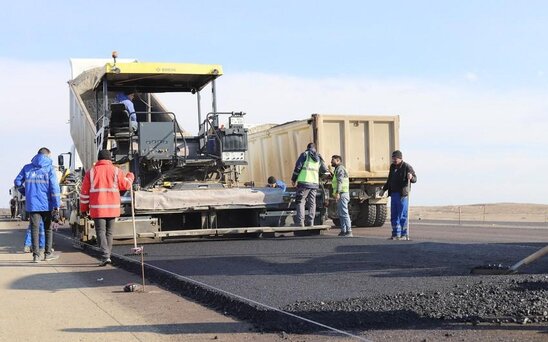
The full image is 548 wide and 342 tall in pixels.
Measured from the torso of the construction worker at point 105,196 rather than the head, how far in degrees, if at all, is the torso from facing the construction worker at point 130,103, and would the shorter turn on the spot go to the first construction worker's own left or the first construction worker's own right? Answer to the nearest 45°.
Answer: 0° — they already face them

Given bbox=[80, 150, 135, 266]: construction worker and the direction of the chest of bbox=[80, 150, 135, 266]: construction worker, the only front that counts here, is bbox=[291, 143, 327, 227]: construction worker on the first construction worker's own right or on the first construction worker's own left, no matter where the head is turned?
on the first construction worker's own right

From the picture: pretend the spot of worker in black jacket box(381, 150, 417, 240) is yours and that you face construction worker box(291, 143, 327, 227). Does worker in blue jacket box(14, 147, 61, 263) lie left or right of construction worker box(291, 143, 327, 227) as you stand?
left

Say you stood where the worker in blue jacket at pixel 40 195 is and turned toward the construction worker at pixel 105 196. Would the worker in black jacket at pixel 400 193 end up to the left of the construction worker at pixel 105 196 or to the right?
left

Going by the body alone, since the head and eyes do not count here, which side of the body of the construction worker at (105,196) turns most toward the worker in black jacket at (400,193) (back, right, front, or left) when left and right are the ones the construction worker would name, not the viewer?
right

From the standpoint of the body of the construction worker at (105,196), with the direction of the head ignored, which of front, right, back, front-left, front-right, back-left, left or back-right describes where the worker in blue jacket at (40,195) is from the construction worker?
front-left

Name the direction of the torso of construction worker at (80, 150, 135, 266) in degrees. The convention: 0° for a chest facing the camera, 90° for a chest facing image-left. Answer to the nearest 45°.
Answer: approximately 180°
